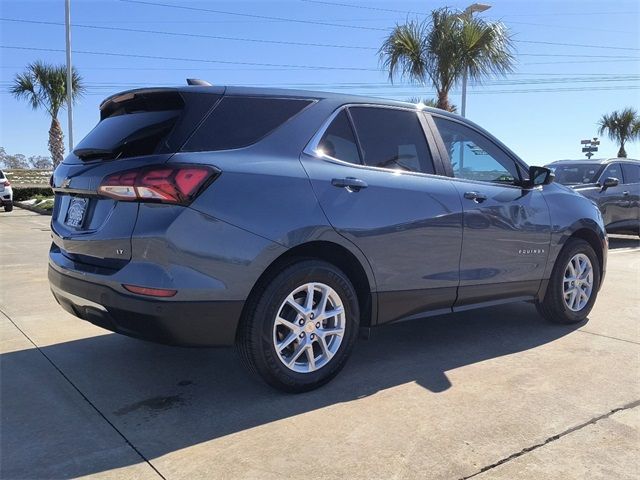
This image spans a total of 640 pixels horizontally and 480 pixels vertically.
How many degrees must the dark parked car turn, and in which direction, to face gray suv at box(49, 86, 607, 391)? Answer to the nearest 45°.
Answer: approximately 45° to its left

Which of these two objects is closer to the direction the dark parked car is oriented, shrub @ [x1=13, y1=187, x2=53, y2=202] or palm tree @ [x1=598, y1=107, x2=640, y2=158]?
the shrub

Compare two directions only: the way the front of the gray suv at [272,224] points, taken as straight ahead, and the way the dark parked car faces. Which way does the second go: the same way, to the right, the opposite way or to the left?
the opposite way

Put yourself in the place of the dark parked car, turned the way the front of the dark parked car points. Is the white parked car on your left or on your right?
on your right

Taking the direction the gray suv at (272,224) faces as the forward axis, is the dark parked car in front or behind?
in front

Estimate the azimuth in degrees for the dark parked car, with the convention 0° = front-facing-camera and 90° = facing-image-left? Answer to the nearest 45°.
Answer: approximately 45°

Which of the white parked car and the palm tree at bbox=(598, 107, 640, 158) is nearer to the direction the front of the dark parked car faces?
the white parked car

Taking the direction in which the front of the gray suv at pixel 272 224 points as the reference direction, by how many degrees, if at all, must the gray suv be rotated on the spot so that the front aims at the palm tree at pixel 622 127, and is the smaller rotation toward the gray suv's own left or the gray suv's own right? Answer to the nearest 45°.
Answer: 0° — it already faces it

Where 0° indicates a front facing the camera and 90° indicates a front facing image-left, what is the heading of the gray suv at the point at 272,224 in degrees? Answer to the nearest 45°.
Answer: approximately 225°
